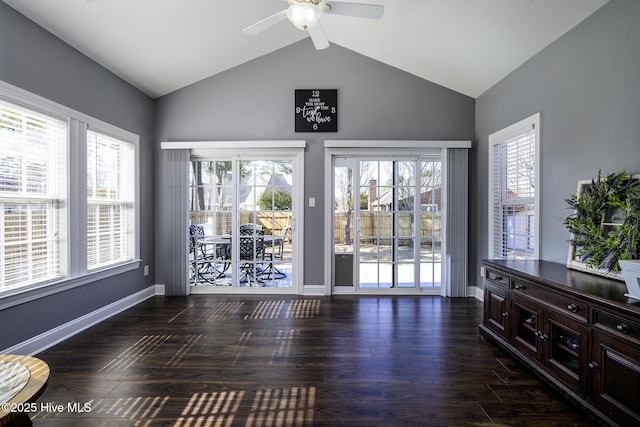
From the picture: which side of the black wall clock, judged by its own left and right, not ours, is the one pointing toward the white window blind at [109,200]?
right

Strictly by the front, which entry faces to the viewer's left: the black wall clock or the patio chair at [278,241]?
the patio chair

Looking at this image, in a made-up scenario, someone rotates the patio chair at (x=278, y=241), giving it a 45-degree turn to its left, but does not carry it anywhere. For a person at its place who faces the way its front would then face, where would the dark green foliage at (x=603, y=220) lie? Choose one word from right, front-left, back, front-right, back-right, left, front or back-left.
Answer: left

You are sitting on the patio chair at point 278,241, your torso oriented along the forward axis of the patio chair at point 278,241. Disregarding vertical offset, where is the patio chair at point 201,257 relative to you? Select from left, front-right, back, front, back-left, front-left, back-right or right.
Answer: front

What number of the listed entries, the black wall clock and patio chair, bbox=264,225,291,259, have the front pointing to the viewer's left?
1

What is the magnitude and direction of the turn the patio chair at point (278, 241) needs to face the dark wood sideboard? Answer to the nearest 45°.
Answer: approximately 135° to its left

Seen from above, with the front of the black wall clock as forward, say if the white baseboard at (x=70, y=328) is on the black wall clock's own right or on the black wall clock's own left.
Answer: on the black wall clock's own right

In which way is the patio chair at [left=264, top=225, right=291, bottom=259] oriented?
to the viewer's left

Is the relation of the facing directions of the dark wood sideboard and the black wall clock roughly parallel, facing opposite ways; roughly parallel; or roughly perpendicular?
roughly perpendicular

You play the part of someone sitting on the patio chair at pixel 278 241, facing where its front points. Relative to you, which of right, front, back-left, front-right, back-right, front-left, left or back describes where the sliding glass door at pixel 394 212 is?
back

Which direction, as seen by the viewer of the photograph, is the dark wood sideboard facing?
facing the viewer and to the left of the viewer

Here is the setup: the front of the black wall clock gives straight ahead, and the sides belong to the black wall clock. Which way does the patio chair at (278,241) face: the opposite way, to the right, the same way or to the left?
to the right

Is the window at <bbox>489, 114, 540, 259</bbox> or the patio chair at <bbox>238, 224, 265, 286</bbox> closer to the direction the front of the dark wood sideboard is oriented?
the patio chair

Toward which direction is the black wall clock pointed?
toward the camera
